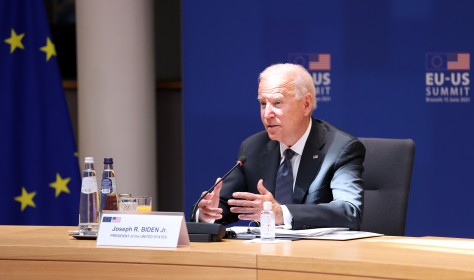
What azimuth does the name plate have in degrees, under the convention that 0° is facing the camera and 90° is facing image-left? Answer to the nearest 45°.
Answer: approximately 0°

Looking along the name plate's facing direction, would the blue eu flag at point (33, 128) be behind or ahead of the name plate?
behind

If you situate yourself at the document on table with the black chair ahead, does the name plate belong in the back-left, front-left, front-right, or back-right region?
back-left

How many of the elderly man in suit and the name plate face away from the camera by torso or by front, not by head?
0

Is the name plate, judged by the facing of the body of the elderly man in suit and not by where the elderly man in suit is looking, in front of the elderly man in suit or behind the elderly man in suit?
in front

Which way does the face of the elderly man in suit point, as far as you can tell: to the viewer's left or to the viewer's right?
to the viewer's left

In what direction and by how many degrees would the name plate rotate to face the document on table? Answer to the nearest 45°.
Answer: approximately 90° to its left

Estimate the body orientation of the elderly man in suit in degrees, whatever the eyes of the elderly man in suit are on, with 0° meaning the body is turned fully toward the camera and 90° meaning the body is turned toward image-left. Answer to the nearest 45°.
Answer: approximately 45°
